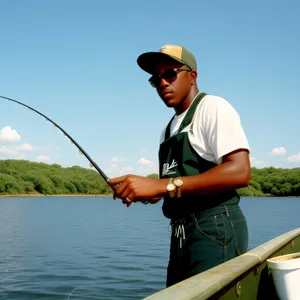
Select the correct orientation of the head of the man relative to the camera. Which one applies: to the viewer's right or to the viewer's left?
to the viewer's left

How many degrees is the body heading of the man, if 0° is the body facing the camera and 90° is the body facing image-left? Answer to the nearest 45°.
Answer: approximately 45°
